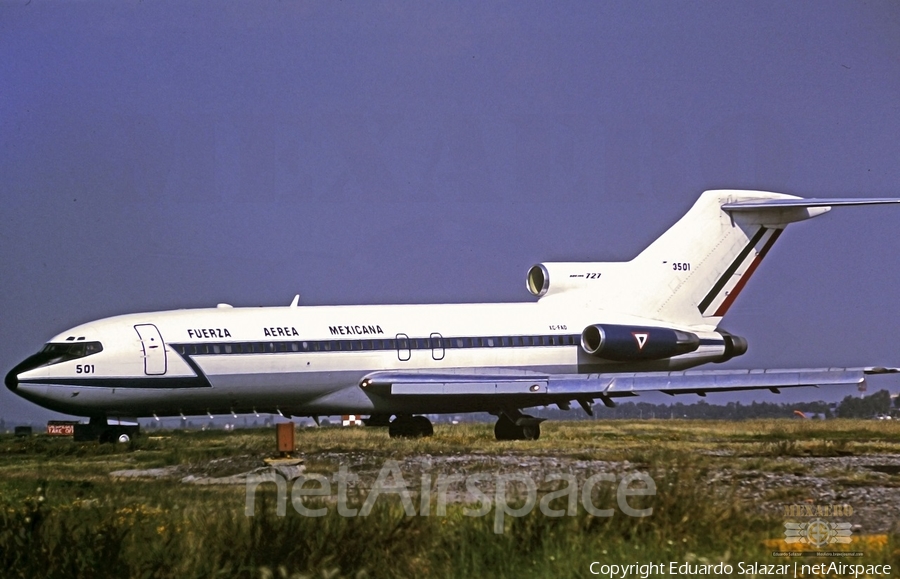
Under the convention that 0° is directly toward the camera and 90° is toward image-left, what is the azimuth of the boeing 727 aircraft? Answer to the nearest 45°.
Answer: approximately 45°
